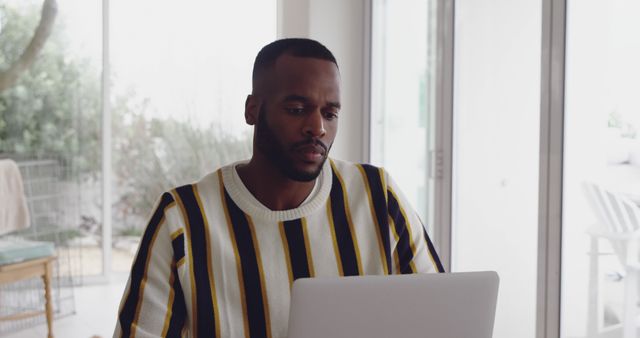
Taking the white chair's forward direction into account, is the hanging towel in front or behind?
behind

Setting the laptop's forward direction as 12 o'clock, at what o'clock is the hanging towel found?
The hanging towel is roughly at 11 o'clock from the laptop.

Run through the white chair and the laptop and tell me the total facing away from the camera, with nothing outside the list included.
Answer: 1

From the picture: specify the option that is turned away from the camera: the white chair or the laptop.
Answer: the laptop

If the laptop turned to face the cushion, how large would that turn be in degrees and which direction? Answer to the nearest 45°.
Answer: approximately 45° to its left

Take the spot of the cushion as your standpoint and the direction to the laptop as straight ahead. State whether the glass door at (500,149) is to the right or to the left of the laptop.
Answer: left

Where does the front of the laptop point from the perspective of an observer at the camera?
facing away from the viewer
